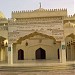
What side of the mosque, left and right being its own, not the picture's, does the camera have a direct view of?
front
